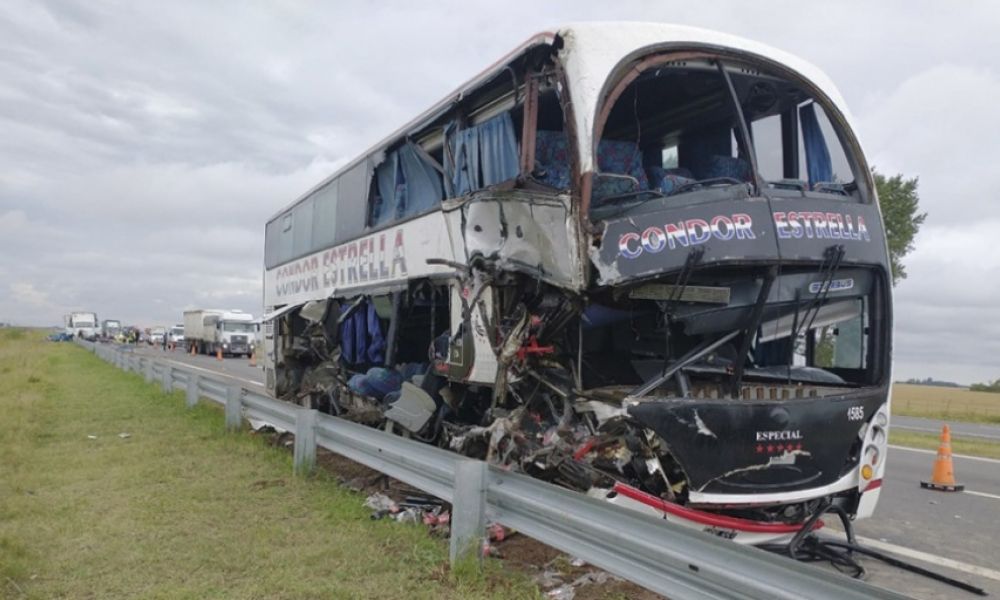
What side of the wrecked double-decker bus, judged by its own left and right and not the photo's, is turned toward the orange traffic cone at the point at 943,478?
left

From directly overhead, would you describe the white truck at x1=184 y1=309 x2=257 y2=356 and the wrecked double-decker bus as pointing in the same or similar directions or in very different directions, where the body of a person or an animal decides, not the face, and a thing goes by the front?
same or similar directions

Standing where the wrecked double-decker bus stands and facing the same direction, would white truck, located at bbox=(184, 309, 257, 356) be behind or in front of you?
behind

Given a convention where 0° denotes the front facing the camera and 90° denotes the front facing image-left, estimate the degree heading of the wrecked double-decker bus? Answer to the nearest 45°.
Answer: approximately 315°

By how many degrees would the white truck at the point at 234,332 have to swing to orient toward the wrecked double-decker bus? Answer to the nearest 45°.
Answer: approximately 45° to its right

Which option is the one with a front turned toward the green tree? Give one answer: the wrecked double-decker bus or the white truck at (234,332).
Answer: the white truck

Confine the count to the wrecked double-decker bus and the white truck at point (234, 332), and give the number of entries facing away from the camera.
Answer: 0

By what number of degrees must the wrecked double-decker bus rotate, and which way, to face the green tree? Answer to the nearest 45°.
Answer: approximately 90° to its left

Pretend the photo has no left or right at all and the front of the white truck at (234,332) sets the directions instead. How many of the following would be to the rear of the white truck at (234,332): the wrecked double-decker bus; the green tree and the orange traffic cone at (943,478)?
0

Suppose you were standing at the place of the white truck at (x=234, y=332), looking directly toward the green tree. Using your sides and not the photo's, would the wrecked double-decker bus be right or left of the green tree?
right

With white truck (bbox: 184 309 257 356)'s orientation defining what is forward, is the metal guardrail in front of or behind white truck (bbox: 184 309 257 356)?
in front

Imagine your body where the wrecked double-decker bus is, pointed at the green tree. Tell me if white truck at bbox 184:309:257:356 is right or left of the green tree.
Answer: left

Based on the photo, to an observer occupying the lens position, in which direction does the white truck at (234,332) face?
facing the viewer and to the right of the viewer
